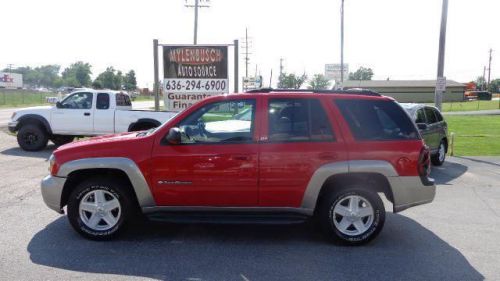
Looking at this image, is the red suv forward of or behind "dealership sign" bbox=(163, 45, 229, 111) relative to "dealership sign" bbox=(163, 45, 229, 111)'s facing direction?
forward

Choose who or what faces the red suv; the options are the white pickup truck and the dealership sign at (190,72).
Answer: the dealership sign

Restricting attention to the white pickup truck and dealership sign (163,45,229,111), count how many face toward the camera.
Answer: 1

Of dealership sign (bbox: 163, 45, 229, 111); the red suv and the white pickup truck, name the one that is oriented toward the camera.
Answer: the dealership sign

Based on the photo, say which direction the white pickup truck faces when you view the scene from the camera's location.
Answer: facing to the left of the viewer

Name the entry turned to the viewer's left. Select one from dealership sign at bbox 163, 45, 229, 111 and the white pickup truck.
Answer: the white pickup truck

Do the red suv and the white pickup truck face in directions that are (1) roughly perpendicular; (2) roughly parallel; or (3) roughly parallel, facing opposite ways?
roughly parallel

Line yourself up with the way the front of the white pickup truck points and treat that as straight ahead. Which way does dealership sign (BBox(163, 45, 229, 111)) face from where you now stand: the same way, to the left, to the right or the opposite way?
to the left

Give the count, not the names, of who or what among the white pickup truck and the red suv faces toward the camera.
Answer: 0

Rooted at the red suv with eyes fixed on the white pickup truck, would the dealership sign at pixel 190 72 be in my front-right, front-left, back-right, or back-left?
front-right

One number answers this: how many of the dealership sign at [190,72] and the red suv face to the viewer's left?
1

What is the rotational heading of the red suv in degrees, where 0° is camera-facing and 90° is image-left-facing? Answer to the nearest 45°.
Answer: approximately 90°

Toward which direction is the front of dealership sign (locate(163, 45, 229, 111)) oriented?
toward the camera

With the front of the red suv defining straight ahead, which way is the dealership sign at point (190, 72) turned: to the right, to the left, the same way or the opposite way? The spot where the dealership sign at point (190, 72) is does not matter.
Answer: to the left

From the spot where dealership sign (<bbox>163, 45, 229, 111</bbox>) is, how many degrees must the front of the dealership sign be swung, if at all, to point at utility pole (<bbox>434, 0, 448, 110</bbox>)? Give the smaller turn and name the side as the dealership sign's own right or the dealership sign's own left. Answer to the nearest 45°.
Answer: approximately 90° to the dealership sign's own left
